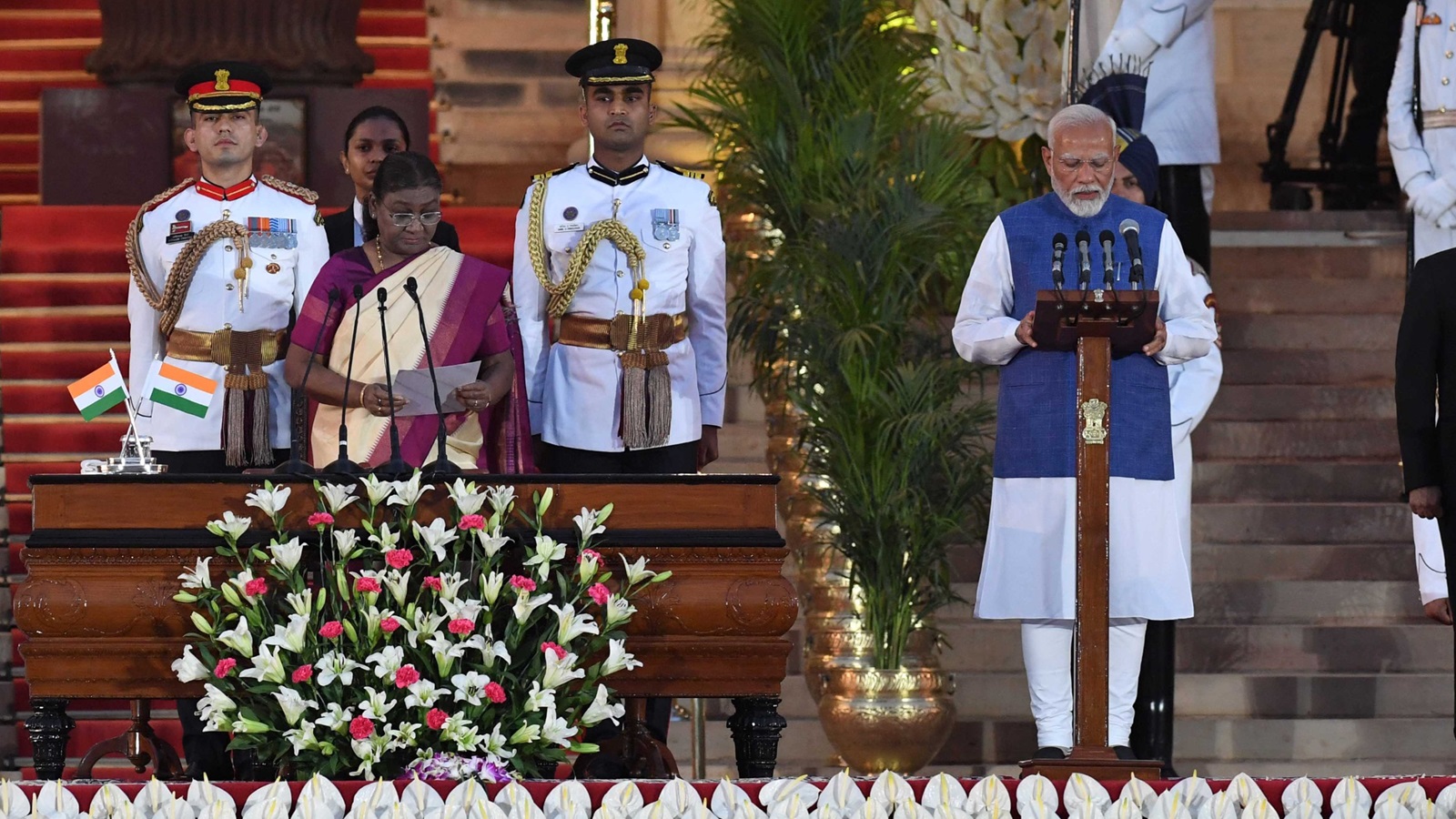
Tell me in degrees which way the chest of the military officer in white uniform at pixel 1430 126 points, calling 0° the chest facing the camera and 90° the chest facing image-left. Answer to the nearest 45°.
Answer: approximately 0°

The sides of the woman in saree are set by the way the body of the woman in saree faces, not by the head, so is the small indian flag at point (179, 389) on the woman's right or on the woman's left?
on the woman's right

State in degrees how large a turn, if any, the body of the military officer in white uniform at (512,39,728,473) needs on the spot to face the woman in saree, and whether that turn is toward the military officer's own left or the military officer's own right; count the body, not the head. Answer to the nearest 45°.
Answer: approximately 45° to the military officer's own right

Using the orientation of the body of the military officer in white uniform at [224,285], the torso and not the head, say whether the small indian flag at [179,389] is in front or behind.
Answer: in front

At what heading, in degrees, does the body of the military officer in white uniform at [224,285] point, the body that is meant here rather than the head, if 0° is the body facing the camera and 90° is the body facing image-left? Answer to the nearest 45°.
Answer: approximately 0°

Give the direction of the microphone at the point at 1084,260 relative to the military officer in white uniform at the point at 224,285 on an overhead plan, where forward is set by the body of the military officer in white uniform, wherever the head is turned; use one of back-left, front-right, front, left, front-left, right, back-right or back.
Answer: front-left
